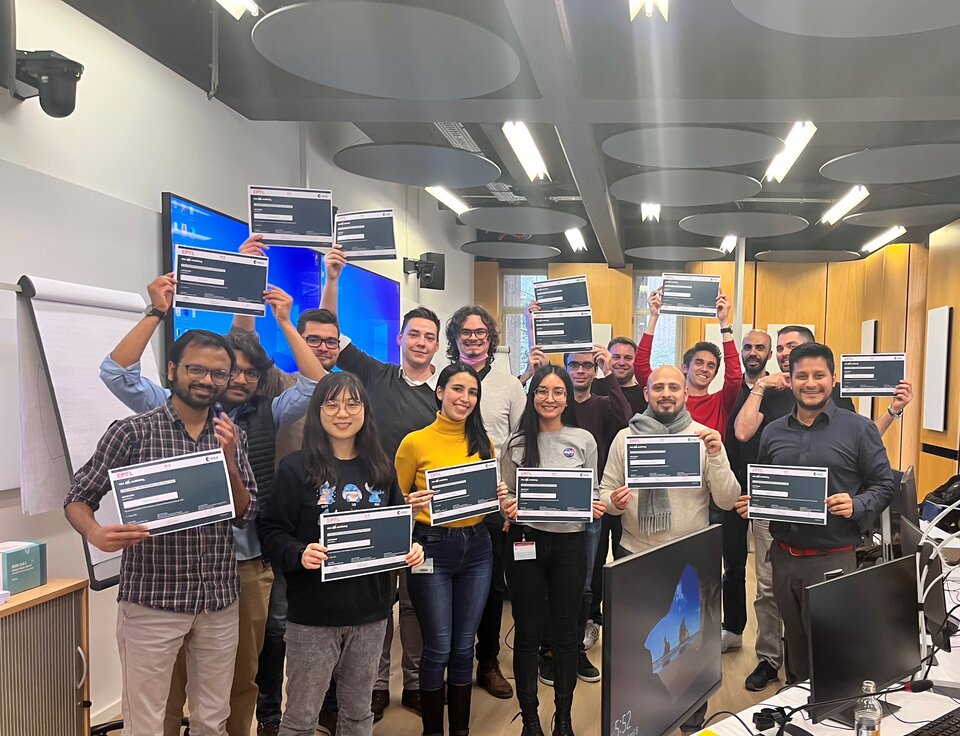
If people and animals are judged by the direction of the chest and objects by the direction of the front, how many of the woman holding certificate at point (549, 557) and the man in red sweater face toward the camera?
2

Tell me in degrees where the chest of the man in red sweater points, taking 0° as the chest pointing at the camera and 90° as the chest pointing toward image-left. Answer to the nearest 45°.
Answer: approximately 0°

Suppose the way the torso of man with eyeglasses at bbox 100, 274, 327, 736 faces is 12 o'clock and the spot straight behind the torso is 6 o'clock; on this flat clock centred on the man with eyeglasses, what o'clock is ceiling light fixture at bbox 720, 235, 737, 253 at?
The ceiling light fixture is roughly at 8 o'clock from the man with eyeglasses.

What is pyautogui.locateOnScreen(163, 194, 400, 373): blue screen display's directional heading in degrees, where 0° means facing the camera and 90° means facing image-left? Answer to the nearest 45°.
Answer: approximately 315°

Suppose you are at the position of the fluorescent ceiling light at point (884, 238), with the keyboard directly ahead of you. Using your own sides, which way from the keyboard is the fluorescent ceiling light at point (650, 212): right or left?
right

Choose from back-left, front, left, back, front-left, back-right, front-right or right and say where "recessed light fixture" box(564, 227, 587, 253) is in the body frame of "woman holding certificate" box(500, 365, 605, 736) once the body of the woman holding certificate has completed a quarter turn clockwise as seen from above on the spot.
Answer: right

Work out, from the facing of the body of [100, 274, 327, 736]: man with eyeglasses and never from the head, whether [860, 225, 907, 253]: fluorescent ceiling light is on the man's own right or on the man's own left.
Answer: on the man's own left

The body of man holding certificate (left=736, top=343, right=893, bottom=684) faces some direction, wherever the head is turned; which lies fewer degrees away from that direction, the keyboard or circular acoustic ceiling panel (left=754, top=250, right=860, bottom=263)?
the keyboard

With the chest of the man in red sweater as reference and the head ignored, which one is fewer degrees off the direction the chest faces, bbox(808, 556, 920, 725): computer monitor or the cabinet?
the computer monitor

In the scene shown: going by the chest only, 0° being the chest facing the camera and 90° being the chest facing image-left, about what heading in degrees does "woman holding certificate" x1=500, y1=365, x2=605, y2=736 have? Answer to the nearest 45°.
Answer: approximately 0°
